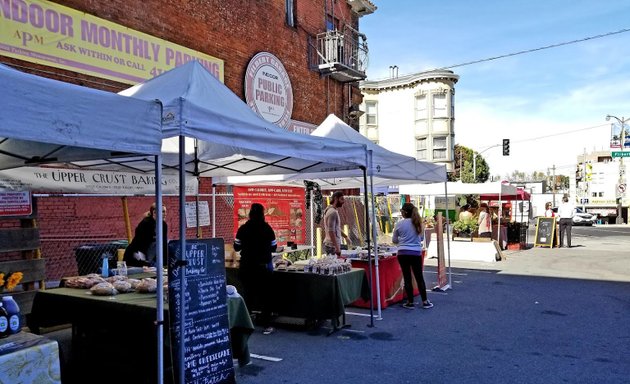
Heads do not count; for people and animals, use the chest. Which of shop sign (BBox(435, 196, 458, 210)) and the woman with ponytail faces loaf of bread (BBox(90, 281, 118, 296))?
the shop sign

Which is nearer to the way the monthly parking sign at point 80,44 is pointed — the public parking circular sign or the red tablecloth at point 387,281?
the red tablecloth

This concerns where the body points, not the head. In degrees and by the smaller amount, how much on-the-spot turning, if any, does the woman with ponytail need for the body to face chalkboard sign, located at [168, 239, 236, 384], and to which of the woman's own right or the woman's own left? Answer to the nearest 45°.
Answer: approximately 90° to the woman's own left

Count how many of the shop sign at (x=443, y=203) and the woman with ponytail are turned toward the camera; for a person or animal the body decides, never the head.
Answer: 1

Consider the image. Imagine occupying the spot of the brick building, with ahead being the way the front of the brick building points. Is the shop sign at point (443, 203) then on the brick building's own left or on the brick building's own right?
on the brick building's own left

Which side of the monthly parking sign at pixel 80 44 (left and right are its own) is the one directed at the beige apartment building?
left

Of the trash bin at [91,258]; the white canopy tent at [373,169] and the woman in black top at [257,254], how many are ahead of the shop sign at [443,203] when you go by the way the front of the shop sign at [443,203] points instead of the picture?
3

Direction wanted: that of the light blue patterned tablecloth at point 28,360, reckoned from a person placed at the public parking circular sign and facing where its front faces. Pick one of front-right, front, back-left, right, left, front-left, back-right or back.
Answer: front-right

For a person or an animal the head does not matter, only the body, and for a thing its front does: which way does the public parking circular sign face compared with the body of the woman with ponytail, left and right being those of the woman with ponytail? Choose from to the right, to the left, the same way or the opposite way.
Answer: the opposite way

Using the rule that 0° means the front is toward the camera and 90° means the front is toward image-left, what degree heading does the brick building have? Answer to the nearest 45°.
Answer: approximately 315°

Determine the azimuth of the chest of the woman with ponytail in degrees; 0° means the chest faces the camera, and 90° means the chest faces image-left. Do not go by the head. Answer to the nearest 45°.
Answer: approximately 135°

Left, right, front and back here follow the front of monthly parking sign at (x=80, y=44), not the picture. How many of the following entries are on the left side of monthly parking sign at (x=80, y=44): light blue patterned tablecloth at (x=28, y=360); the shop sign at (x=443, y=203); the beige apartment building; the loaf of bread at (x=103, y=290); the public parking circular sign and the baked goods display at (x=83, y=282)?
3

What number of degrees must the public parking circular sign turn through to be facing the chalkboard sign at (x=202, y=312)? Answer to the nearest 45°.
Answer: approximately 45° to its right

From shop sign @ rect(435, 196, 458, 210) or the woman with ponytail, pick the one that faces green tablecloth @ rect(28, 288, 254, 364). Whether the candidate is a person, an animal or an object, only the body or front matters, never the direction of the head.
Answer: the shop sign

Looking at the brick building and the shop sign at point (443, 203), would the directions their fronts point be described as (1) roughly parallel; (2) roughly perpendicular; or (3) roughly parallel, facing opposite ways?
roughly perpendicular
